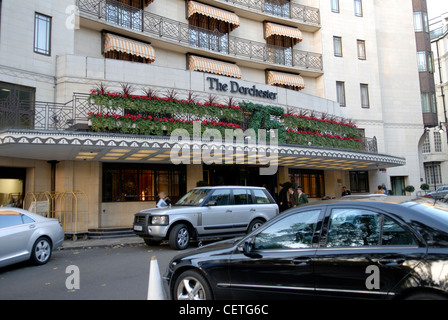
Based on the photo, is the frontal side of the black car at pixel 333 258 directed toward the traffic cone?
yes

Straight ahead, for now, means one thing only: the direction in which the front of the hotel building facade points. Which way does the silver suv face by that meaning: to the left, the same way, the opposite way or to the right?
to the right

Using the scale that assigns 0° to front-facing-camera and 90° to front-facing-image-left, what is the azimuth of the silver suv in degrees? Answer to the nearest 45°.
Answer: approximately 45°

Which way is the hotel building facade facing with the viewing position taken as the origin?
facing the viewer and to the right of the viewer

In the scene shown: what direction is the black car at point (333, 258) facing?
to the viewer's left

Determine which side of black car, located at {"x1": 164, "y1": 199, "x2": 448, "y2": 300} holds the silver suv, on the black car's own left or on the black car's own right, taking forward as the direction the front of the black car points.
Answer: on the black car's own right

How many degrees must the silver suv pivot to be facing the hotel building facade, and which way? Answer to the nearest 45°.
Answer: approximately 135° to its right

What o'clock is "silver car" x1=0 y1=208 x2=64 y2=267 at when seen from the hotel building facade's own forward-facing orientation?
The silver car is roughly at 2 o'clock from the hotel building facade.

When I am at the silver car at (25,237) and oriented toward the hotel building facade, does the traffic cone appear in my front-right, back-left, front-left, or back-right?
back-right

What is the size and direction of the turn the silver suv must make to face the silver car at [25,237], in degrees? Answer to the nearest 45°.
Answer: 0° — it already faces it

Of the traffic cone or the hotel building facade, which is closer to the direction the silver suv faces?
the traffic cone

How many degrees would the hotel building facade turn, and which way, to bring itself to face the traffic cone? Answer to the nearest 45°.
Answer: approximately 45° to its right

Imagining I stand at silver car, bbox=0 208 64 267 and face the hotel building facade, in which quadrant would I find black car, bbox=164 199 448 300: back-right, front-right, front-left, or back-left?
back-right

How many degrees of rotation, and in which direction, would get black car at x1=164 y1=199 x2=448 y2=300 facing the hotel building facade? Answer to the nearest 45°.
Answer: approximately 45° to its right

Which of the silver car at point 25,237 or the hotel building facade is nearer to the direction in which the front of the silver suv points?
the silver car
